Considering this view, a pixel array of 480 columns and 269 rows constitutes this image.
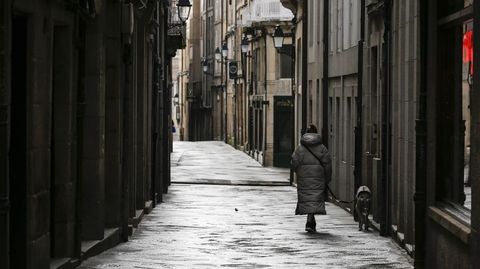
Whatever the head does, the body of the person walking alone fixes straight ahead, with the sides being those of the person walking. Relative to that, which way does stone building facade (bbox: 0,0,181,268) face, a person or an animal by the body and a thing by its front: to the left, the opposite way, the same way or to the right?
to the right

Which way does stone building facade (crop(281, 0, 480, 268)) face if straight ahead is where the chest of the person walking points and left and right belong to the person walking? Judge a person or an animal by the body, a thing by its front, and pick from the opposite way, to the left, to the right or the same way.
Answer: to the left

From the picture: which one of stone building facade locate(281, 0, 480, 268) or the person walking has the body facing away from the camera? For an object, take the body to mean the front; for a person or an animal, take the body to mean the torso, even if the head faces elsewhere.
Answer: the person walking

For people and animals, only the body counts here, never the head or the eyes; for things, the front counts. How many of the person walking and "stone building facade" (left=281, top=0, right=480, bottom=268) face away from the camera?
1

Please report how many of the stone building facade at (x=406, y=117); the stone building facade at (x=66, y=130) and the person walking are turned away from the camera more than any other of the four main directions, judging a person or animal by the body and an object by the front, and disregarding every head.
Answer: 1

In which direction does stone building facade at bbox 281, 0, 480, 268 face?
to the viewer's left

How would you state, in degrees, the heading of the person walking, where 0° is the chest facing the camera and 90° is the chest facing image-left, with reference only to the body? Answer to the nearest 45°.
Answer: approximately 180°

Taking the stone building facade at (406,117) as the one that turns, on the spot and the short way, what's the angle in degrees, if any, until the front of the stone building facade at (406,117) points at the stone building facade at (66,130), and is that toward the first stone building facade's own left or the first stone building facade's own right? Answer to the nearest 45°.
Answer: approximately 45° to the first stone building facade's own left

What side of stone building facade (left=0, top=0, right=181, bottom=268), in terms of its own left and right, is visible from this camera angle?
right
